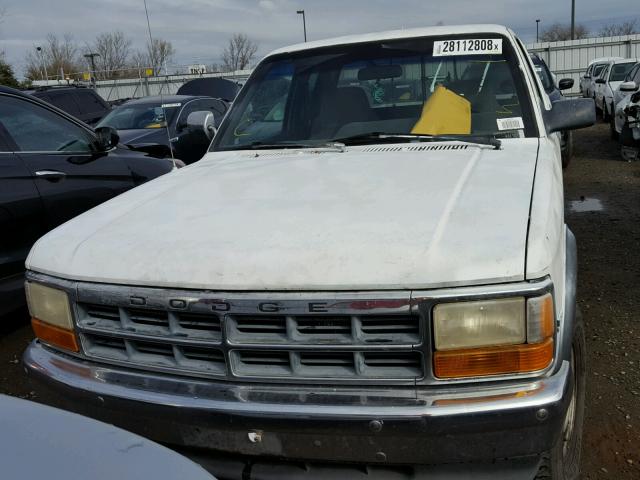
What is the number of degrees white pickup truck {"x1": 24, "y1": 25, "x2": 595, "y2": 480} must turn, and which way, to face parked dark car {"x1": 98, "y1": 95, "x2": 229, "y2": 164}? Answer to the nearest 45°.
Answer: approximately 135° to its right

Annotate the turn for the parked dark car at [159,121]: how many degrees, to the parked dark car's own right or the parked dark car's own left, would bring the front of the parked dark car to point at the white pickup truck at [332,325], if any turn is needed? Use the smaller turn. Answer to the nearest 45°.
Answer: approximately 45° to the parked dark car's own left

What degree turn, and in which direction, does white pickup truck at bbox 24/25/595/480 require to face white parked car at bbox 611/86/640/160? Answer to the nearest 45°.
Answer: approximately 180°

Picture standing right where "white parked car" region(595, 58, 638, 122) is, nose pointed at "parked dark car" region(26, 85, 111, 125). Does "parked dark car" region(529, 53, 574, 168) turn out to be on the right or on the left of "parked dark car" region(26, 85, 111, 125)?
left

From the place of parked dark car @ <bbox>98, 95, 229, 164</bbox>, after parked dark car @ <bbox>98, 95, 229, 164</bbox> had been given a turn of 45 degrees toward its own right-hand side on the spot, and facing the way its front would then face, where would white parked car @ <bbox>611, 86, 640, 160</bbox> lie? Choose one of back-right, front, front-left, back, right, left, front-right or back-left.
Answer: back

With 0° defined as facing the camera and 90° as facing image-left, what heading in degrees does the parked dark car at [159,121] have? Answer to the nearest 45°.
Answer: approximately 45°

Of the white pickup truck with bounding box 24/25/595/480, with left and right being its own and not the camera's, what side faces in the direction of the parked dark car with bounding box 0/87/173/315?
right

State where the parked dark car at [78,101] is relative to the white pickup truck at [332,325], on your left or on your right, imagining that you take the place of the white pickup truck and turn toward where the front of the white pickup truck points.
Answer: on your right

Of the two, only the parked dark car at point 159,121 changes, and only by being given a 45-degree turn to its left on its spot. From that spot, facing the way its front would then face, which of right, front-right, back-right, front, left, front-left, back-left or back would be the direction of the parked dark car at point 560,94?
left

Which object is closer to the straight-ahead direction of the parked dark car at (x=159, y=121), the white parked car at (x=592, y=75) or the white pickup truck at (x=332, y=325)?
the white pickup truck

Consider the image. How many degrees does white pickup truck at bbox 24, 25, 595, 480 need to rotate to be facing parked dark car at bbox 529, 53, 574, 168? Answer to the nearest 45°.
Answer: approximately 180°

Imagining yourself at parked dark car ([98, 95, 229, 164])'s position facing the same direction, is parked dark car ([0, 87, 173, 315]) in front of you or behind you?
in front

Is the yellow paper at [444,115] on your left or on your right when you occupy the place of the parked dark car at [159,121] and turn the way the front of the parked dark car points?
on your left
